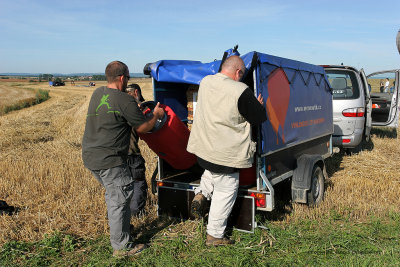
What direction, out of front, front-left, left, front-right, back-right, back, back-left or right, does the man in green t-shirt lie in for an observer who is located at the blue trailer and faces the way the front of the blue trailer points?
back

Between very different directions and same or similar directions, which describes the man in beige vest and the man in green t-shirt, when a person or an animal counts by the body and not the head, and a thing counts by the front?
same or similar directions

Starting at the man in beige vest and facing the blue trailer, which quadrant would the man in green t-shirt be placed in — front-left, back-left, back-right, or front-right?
back-left

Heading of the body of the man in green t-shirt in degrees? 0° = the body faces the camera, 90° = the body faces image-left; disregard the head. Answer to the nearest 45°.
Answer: approximately 225°

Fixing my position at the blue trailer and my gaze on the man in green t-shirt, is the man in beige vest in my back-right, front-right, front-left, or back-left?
front-left

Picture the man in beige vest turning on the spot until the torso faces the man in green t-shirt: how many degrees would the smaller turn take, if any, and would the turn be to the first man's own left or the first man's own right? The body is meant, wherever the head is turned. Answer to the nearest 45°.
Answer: approximately 135° to the first man's own left

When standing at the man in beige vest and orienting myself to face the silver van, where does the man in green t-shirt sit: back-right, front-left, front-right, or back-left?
back-left

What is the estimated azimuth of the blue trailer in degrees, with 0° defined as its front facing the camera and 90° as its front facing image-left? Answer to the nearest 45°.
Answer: approximately 225°

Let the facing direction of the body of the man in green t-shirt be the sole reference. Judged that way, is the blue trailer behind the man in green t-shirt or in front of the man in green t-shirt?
in front

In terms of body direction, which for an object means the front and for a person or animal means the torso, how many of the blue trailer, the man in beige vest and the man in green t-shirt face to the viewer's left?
0

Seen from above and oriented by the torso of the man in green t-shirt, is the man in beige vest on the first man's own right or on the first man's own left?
on the first man's own right

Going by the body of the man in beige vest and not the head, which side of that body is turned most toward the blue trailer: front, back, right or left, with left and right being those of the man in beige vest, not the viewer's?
front

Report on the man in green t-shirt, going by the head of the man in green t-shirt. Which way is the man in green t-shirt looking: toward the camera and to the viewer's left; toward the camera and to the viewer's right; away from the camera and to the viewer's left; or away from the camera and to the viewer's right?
away from the camera and to the viewer's right

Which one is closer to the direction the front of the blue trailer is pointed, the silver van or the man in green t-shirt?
the silver van

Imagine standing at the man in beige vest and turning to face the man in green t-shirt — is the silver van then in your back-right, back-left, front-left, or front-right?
back-right

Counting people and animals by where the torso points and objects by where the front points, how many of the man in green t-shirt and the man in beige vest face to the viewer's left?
0

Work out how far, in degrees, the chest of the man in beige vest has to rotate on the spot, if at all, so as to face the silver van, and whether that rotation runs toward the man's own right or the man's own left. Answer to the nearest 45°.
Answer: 0° — they already face it

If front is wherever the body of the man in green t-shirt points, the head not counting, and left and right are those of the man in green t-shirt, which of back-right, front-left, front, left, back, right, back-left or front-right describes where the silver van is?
front

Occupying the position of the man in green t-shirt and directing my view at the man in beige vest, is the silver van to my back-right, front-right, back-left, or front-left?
front-left
